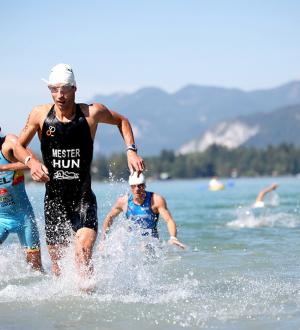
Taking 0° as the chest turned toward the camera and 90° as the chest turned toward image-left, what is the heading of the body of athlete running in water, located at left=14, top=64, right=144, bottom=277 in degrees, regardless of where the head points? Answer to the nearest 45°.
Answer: approximately 0°

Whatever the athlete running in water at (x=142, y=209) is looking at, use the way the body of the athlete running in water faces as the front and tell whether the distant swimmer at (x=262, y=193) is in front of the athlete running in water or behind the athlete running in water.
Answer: behind

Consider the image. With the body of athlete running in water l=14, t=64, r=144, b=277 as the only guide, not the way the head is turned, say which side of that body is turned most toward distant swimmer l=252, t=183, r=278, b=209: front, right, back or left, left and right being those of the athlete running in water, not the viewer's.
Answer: back

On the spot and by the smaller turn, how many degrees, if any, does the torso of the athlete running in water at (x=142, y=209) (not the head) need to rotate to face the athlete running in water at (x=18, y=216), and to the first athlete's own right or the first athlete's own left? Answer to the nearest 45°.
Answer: approximately 45° to the first athlete's own right
